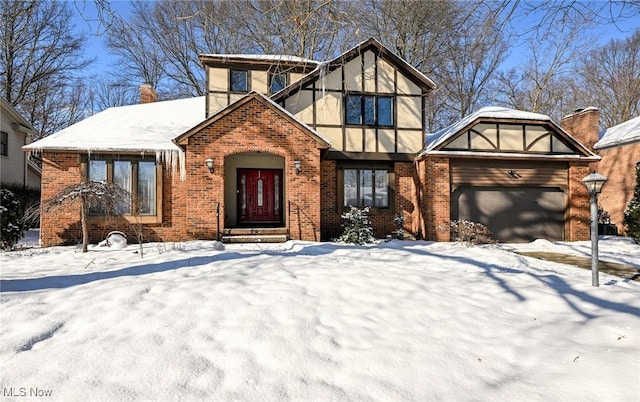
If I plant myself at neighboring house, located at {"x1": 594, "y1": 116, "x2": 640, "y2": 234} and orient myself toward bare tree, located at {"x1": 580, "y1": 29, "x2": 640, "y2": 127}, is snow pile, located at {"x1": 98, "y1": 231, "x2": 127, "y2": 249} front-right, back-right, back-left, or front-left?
back-left

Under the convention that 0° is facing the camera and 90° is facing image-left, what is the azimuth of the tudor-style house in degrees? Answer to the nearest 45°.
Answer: approximately 0°

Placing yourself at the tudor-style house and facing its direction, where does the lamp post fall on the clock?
The lamp post is roughly at 11 o'clock from the tudor-style house.

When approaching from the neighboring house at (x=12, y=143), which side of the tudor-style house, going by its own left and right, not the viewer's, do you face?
right

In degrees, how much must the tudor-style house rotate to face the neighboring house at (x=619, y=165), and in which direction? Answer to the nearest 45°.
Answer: approximately 90° to its left

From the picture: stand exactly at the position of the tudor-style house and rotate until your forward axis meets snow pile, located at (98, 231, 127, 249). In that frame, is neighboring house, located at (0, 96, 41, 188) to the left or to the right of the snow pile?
right
